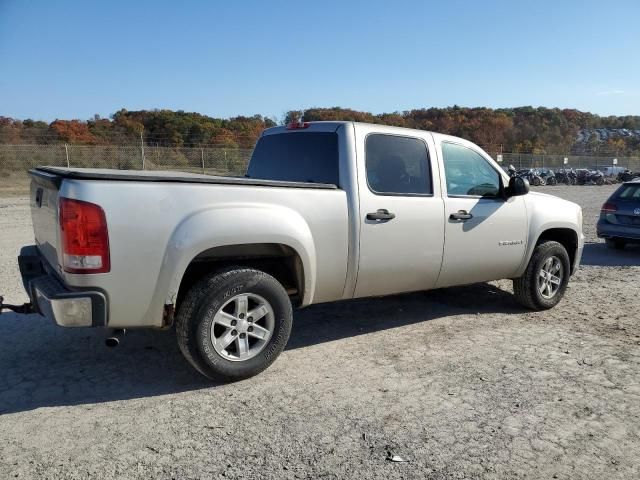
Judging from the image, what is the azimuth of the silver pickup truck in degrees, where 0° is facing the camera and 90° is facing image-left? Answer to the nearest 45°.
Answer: approximately 225°

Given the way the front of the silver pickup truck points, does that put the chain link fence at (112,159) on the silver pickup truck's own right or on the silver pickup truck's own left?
on the silver pickup truck's own left

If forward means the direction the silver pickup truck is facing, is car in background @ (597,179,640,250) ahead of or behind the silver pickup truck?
ahead

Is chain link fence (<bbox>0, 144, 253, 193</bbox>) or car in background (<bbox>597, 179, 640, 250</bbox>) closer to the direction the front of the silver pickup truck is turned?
the car in background
